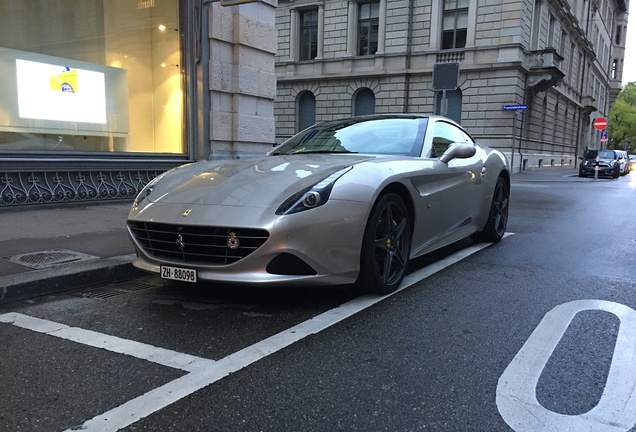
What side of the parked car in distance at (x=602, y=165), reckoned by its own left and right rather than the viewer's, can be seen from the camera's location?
front

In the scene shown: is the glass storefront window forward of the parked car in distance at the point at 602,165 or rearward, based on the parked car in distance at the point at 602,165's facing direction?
forward

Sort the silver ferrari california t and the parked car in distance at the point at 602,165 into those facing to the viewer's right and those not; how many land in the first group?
0

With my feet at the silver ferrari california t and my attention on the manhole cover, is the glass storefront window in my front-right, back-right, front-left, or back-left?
front-right

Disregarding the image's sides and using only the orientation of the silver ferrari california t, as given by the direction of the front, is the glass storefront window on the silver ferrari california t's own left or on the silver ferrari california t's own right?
on the silver ferrari california t's own right

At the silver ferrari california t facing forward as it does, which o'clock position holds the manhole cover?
The manhole cover is roughly at 2 o'clock from the silver ferrari california t.

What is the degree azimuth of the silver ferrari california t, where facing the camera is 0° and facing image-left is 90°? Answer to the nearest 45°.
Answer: approximately 45°

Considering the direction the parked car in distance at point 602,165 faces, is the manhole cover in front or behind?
in front

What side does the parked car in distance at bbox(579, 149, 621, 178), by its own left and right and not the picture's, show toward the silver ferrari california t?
front

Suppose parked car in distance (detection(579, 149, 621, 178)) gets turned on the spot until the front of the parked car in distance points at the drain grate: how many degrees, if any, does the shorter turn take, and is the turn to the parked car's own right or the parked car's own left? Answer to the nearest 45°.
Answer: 0° — it already faces it

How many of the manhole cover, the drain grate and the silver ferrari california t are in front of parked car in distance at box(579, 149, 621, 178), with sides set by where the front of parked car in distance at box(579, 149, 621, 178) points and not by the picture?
3

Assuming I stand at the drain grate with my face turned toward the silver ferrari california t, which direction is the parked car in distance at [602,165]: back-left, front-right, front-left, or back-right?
front-left

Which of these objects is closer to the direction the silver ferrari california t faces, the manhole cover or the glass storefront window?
the manhole cover

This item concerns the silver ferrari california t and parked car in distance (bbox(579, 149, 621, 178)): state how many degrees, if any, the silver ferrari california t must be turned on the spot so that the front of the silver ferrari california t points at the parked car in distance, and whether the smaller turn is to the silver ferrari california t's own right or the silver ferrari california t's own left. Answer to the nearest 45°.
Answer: approximately 180°

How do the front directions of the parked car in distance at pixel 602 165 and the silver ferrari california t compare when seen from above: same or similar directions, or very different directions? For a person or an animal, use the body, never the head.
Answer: same or similar directions

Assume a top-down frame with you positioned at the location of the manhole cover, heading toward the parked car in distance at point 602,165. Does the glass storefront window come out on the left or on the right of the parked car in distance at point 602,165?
left
